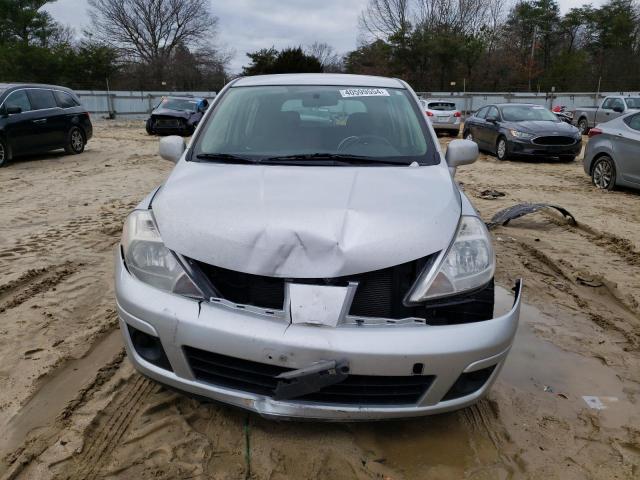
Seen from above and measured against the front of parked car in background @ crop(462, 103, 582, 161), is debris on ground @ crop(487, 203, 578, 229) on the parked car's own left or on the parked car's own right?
on the parked car's own right

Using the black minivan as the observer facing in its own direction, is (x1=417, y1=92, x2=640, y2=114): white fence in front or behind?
behind

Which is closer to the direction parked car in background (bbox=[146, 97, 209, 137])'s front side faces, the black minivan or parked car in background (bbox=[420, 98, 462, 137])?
the black minivan

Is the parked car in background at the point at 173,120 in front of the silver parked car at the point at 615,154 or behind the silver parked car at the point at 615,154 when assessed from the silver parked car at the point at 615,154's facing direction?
behind

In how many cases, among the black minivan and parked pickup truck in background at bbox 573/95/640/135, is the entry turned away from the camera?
0

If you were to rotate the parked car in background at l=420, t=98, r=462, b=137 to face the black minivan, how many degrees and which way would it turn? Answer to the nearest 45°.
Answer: approximately 135° to its left

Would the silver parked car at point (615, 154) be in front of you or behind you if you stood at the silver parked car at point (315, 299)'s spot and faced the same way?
behind

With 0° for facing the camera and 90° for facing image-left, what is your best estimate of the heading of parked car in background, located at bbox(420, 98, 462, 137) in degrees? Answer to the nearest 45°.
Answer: approximately 180°

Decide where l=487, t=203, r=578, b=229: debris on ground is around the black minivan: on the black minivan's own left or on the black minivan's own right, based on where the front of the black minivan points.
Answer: on the black minivan's own left

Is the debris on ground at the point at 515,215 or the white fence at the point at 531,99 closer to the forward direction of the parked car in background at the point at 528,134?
the debris on ground

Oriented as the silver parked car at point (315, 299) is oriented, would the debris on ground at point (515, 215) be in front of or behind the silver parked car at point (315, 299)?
behind

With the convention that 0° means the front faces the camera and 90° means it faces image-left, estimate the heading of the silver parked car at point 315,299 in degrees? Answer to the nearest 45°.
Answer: approximately 0°

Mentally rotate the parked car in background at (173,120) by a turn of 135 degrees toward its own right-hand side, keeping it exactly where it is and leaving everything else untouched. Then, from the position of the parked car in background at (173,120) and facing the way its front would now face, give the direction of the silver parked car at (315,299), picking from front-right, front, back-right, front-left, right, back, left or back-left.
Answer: back
